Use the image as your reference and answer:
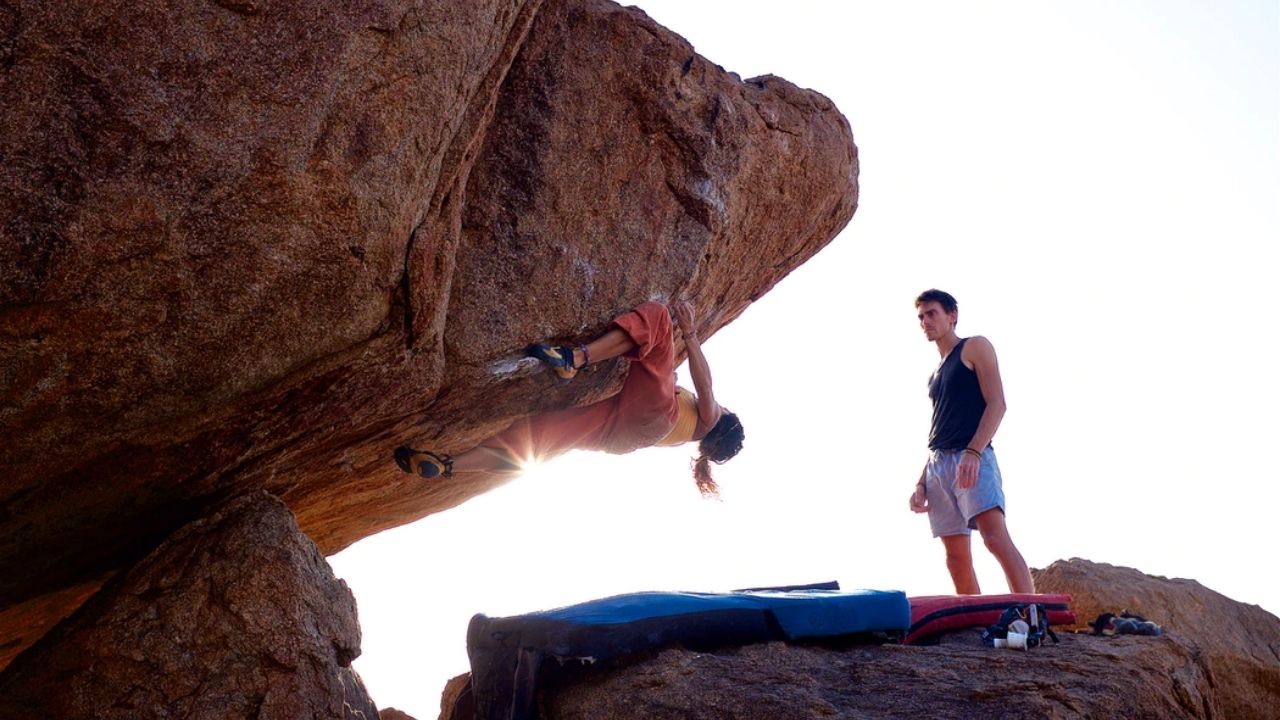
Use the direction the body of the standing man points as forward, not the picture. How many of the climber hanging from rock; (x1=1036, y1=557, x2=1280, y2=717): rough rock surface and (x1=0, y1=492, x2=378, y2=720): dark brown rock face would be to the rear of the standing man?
1

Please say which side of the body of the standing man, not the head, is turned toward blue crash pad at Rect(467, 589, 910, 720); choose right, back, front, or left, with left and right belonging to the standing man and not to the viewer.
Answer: front

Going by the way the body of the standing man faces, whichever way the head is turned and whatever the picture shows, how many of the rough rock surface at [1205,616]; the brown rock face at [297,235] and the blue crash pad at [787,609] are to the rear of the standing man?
1

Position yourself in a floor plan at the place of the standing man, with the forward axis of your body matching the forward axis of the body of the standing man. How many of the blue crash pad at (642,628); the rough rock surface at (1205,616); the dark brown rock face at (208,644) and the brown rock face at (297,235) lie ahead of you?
3

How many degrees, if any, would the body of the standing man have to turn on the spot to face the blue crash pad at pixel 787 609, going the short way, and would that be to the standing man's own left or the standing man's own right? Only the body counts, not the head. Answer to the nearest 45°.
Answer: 0° — they already face it

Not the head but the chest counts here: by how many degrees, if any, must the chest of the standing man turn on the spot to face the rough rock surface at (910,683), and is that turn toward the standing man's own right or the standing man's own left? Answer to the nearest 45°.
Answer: approximately 45° to the standing man's own left

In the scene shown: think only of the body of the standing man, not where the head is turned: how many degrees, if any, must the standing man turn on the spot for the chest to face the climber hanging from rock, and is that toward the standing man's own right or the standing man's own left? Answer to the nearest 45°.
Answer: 0° — they already face them

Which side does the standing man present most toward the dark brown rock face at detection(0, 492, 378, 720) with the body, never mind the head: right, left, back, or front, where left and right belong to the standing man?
front

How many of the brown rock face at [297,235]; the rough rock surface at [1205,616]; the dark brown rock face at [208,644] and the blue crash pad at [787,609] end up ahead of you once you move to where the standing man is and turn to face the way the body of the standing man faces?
3

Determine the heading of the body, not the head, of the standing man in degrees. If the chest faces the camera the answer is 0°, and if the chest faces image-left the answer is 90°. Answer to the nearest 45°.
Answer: approximately 45°

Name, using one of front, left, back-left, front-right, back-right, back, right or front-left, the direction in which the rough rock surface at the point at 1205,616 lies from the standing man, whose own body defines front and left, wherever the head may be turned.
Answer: back
